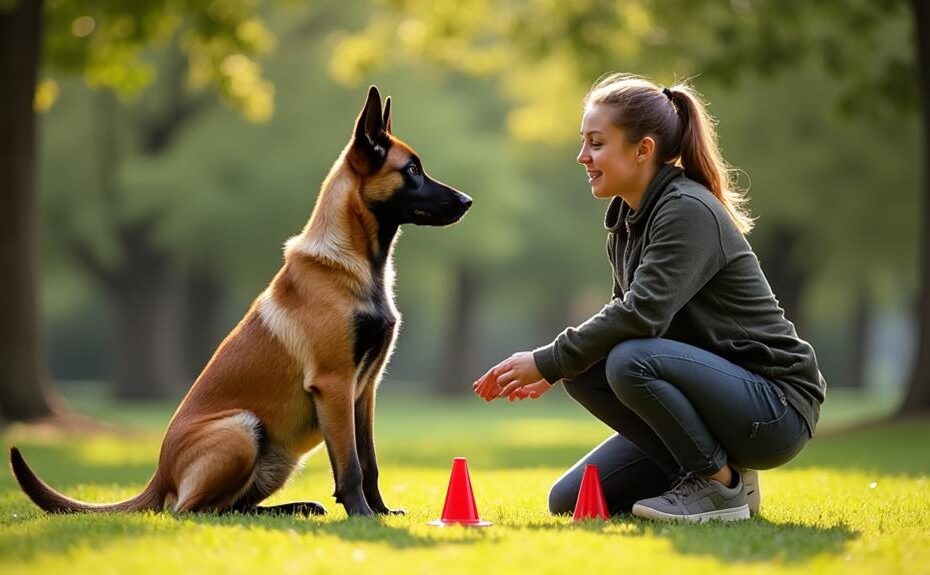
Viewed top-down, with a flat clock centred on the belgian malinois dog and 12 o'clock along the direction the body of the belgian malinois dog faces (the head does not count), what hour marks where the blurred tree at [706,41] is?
The blurred tree is roughly at 10 o'clock from the belgian malinois dog.

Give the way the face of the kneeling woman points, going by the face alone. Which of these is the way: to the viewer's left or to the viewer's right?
to the viewer's left

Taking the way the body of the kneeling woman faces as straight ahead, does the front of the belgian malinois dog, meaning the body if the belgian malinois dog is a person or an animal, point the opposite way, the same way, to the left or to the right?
the opposite way

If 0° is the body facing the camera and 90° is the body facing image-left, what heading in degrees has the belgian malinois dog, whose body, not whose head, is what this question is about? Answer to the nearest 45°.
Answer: approximately 270°

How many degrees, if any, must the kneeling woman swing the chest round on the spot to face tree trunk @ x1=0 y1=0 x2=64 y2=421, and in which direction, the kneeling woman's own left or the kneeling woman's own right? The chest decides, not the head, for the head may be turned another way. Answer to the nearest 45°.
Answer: approximately 45° to the kneeling woman's own right

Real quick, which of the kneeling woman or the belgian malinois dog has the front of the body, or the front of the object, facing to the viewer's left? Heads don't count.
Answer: the kneeling woman

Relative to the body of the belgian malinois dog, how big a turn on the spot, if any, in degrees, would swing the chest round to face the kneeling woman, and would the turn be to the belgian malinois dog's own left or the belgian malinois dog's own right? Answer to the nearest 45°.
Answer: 0° — it already faces them

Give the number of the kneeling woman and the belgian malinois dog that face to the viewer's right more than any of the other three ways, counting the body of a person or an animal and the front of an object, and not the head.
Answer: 1

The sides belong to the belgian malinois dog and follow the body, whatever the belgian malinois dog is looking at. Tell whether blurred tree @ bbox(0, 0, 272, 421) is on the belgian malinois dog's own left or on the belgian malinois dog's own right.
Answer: on the belgian malinois dog's own left

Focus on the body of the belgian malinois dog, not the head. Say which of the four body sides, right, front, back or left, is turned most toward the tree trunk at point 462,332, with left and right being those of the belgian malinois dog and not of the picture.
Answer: left

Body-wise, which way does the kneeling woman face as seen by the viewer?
to the viewer's left
